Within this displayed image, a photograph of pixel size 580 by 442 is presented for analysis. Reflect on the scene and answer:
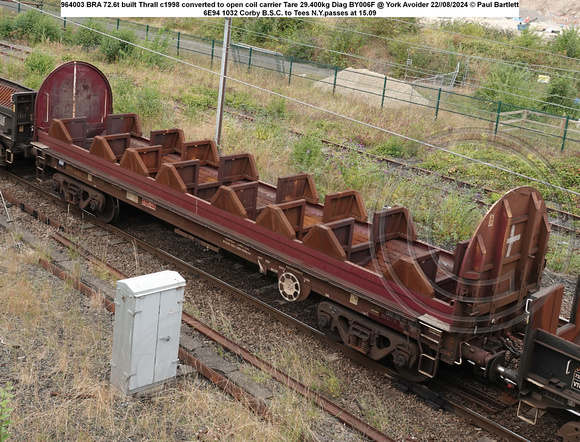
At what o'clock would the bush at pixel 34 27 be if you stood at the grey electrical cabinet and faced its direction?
The bush is roughly at 7 o'clock from the grey electrical cabinet.

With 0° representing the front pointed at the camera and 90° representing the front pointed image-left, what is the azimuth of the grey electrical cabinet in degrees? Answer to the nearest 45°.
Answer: approximately 315°

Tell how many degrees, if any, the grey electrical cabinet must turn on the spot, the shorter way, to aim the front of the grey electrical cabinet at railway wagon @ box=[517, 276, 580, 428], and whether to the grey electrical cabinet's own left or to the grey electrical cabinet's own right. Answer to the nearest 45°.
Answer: approximately 45° to the grey electrical cabinet's own left

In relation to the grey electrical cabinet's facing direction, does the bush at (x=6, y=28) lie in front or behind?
behind

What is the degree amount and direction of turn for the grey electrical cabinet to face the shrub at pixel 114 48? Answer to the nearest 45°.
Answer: approximately 135° to its left

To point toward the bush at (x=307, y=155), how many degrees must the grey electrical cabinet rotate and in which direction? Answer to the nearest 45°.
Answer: approximately 135° to its left

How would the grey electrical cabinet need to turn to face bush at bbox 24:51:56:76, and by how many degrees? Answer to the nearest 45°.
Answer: approximately 135° to its left
